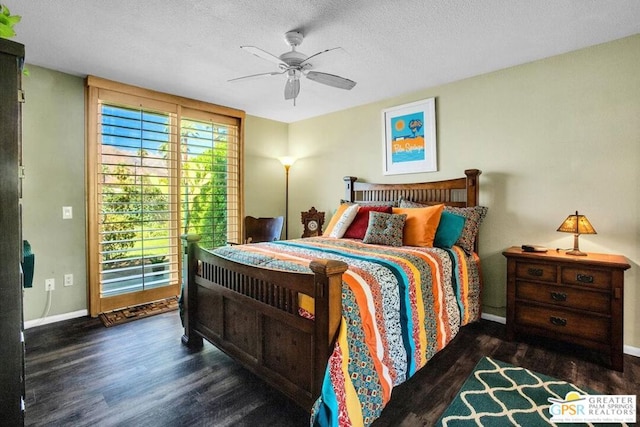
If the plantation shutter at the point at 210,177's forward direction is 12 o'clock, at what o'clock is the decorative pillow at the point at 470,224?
The decorative pillow is roughly at 12 o'clock from the plantation shutter.

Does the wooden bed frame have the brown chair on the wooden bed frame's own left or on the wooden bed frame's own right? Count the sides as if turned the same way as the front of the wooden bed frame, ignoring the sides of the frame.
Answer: on the wooden bed frame's own right

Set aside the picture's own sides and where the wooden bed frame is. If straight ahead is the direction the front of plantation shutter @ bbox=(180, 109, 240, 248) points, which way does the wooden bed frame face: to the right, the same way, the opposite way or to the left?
to the right

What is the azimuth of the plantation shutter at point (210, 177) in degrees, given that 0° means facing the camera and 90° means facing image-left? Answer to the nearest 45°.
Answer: approximately 315°

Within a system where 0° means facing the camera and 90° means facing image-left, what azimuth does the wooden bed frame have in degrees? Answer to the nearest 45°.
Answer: approximately 45°

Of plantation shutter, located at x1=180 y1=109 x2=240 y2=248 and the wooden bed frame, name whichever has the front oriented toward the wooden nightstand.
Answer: the plantation shutter

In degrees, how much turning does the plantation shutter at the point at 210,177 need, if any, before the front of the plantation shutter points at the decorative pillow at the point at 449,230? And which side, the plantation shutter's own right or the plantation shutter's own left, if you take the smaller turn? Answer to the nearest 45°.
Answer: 0° — it already faces it

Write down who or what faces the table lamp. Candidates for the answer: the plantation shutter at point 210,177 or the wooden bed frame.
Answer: the plantation shutter
